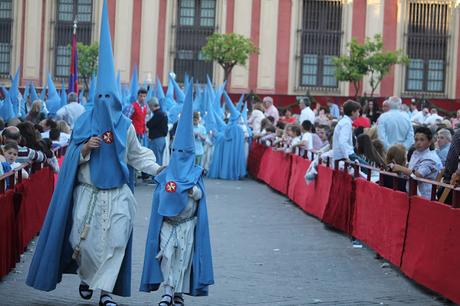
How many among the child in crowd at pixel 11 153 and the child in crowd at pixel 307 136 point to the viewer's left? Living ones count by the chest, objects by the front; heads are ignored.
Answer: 1

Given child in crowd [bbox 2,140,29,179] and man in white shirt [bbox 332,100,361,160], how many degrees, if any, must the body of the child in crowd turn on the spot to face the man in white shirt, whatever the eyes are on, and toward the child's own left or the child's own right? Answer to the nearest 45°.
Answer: approximately 90° to the child's own left

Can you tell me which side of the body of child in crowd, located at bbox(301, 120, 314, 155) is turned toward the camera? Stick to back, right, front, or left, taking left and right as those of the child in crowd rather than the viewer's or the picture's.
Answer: left

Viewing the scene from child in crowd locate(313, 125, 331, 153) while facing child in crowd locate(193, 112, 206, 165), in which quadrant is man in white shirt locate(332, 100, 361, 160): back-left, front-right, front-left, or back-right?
back-left

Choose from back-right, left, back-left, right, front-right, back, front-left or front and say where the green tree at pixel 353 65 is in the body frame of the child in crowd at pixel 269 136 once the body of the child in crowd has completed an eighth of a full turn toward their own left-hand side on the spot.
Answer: back

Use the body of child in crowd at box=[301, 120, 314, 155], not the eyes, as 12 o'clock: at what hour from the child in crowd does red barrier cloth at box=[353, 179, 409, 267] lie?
The red barrier cloth is roughly at 9 o'clock from the child in crowd.

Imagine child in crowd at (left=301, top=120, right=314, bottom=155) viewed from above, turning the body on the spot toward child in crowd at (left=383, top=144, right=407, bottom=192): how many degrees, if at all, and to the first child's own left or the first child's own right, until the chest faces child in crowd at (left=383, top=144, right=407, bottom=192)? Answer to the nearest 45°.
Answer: approximately 90° to the first child's own left

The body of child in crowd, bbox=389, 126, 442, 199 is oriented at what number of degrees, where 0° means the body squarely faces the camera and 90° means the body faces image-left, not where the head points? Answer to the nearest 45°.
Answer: approximately 45°

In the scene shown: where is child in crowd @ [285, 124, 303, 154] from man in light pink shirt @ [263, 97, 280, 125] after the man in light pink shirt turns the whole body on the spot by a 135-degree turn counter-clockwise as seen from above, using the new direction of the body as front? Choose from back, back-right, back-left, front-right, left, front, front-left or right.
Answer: right

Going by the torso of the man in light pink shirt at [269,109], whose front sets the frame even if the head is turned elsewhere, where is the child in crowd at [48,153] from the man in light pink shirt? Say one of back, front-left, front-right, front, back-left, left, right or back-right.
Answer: front-left

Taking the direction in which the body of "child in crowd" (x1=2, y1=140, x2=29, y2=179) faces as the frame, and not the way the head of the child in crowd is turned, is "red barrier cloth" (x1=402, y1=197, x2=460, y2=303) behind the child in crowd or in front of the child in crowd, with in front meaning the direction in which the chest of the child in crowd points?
in front
